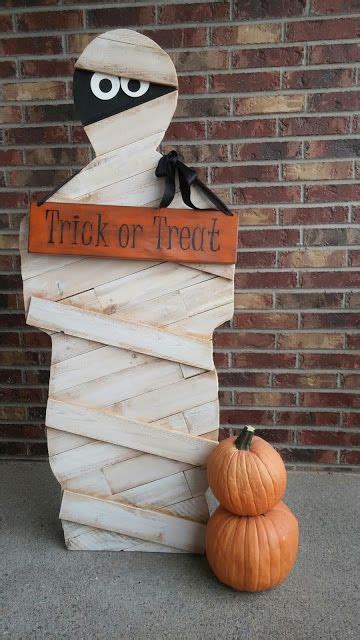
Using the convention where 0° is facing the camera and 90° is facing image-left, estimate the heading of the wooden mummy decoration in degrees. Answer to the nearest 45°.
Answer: approximately 0°
